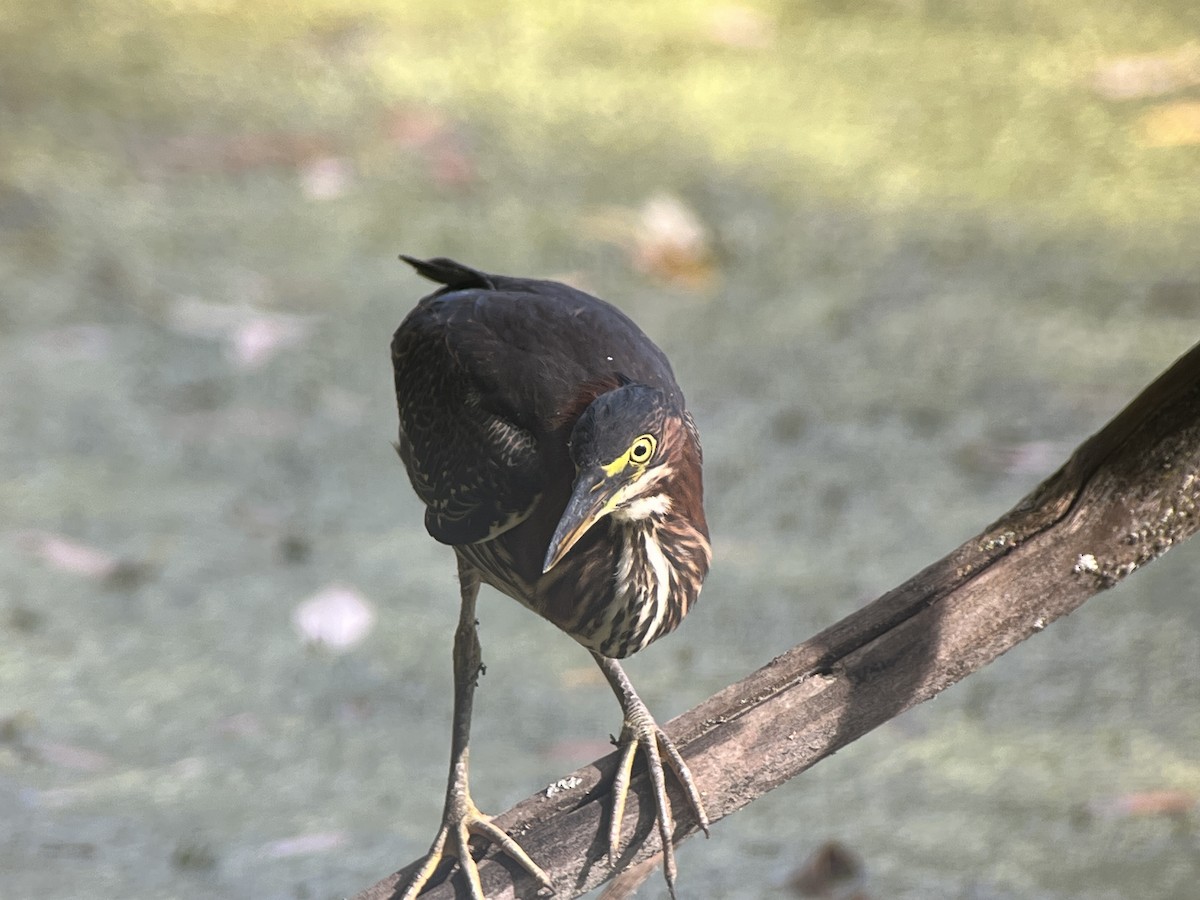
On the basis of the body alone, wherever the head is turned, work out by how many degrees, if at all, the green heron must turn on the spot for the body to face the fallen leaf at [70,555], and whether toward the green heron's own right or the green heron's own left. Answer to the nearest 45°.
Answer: approximately 180°

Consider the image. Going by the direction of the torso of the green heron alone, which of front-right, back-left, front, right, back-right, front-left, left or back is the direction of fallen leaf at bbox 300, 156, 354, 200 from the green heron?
back-left

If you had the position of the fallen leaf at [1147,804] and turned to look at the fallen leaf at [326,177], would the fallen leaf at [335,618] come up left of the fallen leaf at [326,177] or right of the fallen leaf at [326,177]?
left

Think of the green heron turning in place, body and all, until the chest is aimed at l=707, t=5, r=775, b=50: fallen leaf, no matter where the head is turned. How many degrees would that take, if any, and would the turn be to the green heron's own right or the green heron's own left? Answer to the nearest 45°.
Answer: approximately 135° to the green heron's own left

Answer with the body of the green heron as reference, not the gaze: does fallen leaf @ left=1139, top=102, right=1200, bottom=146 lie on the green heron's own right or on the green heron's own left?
on the green heron's own left

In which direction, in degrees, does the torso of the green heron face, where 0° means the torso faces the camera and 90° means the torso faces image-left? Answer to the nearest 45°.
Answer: approximately 315°

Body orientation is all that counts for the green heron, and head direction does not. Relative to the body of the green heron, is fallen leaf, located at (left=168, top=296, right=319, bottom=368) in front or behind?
behind

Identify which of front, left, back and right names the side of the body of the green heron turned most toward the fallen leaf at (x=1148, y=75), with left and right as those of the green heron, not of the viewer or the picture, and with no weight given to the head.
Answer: left
